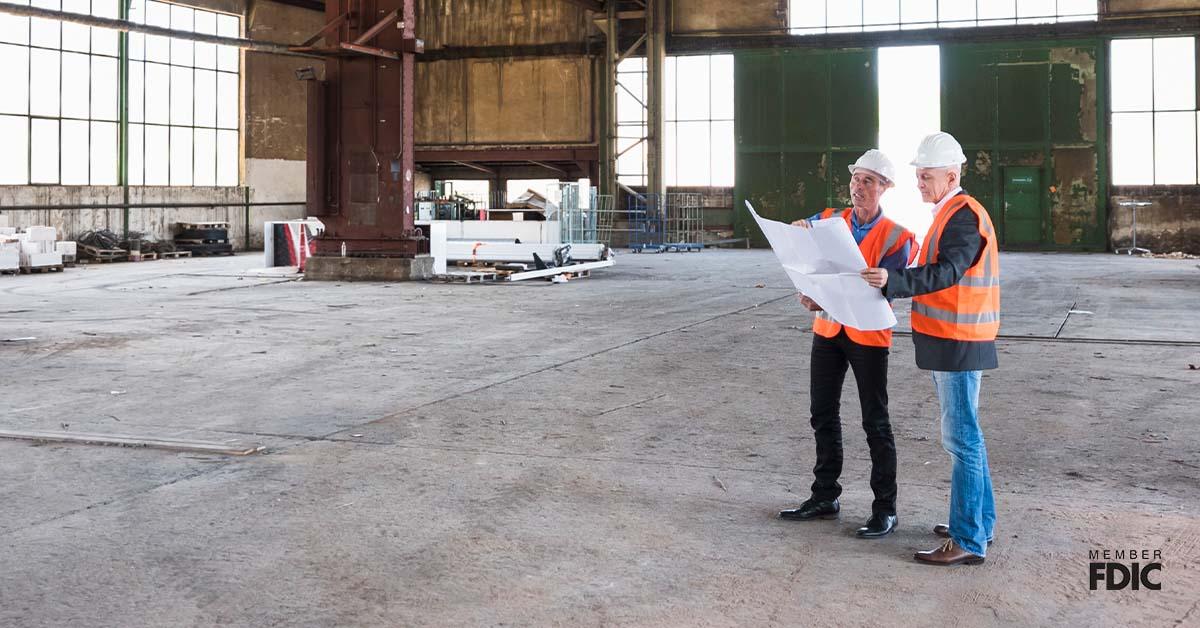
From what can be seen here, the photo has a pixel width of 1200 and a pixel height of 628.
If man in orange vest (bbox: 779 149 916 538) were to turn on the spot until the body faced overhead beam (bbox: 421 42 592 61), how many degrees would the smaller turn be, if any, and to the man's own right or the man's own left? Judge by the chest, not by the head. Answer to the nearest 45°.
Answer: approximately 135° to the man's own right

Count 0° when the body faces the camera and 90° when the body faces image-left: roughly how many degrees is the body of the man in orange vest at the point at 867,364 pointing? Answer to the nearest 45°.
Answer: approximately 45°

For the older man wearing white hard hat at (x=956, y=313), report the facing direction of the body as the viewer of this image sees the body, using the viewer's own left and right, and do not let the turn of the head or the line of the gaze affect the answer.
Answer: facing to the left of the viewer

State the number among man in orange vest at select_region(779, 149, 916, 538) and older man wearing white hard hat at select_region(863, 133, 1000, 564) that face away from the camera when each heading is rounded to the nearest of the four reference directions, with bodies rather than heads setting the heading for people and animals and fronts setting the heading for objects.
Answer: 0
